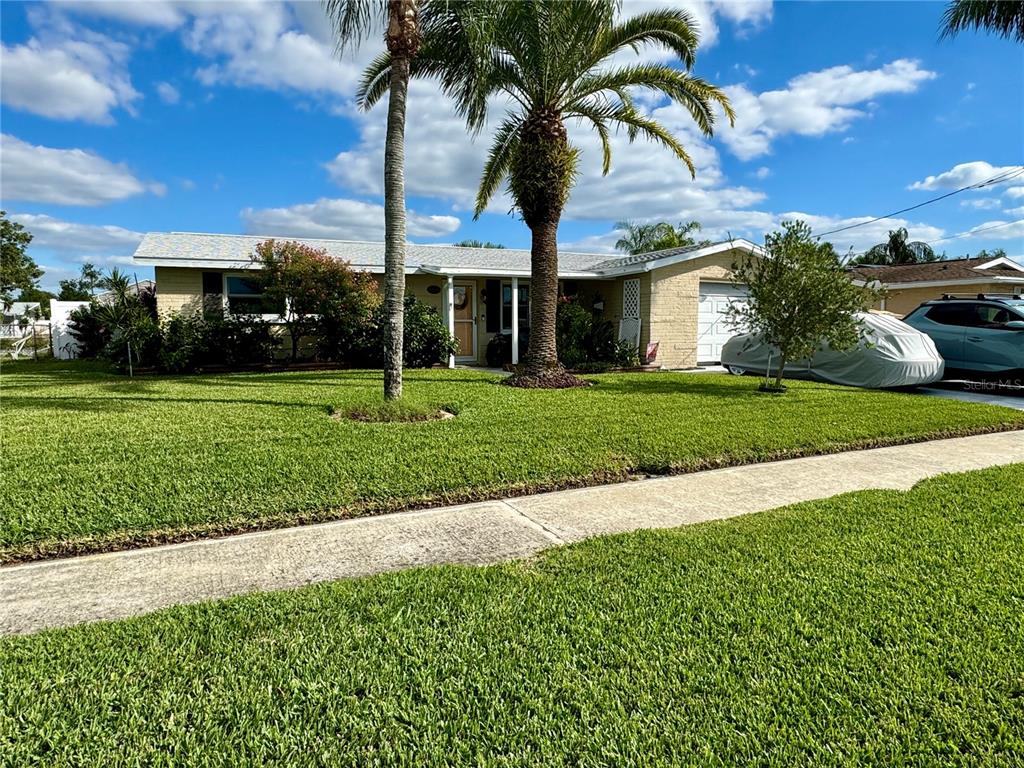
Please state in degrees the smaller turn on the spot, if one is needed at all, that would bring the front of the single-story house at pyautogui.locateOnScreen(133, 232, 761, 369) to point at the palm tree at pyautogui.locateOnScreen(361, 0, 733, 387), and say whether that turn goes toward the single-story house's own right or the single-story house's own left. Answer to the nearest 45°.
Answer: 0° — it already faces it

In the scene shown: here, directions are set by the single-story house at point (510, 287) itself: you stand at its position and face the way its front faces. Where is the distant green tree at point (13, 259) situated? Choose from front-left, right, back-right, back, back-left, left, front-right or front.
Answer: back-right

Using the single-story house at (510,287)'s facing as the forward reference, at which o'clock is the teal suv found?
The teal suv is roughly at 10 o'clock from the single-story house.

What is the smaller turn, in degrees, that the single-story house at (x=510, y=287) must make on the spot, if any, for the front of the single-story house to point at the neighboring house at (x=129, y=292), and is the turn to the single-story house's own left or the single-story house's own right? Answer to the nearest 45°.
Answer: approximately 90° to the single-story house's own right

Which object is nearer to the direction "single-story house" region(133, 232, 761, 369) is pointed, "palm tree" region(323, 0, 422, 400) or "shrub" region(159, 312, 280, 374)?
the palm tree

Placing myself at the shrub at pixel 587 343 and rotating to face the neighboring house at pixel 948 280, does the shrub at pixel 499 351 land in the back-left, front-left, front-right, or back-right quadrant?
back-left

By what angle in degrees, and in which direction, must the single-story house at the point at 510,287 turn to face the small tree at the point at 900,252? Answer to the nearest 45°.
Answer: approximately 135° to its left

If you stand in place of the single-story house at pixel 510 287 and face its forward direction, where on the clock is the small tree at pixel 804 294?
The small tree is roughly at 11 o'clock from the single-story house.

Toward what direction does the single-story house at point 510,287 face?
toward the camera

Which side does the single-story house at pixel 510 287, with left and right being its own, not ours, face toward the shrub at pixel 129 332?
right

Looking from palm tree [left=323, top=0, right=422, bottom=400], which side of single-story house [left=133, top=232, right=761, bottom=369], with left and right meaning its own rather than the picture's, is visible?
front

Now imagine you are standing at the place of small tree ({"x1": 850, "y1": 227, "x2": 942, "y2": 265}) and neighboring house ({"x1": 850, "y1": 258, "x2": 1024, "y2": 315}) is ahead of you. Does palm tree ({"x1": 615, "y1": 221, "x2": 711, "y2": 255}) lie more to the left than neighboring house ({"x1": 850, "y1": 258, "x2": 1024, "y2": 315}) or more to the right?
right

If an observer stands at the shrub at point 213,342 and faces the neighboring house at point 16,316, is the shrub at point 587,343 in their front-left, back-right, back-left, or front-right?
back-right

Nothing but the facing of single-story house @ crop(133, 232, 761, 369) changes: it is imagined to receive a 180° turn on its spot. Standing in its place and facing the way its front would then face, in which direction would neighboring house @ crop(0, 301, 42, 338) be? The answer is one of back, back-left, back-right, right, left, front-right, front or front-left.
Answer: front-left

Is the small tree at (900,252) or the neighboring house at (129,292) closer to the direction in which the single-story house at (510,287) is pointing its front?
the neighboring house

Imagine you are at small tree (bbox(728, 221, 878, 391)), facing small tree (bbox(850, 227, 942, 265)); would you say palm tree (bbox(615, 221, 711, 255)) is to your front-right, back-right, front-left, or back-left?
front-left
